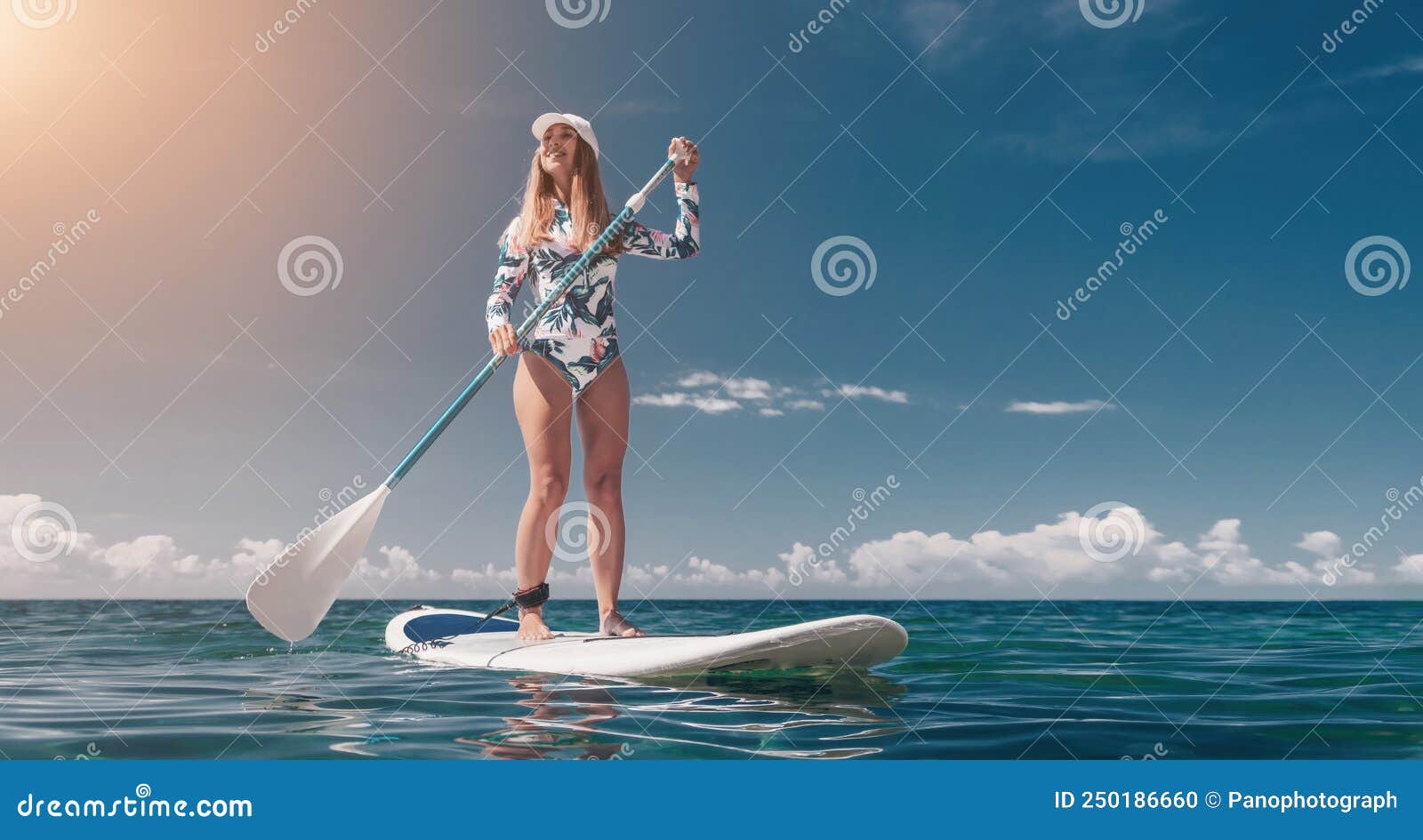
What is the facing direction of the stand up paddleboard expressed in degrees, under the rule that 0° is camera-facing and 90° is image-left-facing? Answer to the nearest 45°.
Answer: approximately 270°

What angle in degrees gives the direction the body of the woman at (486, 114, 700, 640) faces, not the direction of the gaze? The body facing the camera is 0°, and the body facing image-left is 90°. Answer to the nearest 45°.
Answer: approximately 0°

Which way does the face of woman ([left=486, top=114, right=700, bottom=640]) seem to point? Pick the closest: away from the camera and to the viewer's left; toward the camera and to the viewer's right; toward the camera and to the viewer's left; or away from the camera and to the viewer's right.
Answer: toward the camera and to the viewer's left
